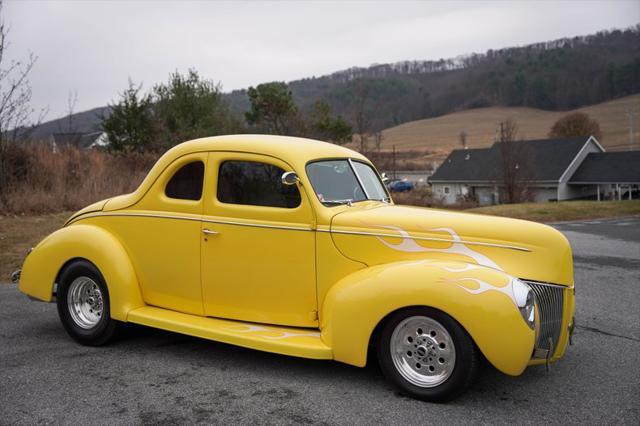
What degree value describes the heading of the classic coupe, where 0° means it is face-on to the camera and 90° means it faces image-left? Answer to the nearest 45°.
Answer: approximately 315°

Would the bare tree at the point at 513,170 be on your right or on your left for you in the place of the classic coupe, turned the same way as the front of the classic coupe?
on your left

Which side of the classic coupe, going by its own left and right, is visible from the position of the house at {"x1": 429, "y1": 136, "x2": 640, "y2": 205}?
left
